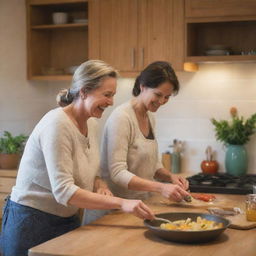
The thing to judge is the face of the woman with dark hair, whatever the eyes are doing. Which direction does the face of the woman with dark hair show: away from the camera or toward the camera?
toward the camera

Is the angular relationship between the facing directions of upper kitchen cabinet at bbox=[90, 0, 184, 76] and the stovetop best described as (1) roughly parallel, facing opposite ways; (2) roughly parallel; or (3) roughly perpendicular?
roughly parallel

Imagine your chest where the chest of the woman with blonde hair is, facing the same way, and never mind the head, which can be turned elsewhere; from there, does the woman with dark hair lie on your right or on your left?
on your left

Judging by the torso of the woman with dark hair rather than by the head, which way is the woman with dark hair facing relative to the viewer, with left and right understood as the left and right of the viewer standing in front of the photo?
facing the viewer and to the right of the viewer

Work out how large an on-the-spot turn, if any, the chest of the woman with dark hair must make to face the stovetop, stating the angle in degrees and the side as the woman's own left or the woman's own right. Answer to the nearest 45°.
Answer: approximately 90° to the woman's own left

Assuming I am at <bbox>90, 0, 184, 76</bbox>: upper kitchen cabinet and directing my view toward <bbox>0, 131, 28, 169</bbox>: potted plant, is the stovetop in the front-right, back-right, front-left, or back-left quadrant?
back-left

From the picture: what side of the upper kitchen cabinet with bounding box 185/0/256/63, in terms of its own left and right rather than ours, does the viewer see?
front

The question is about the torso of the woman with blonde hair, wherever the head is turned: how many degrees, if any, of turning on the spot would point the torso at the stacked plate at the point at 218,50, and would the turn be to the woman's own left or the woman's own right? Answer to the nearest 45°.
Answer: approximately 45° to the woman's own left

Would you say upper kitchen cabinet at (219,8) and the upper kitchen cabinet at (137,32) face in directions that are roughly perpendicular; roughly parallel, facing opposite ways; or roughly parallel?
roughly parallel

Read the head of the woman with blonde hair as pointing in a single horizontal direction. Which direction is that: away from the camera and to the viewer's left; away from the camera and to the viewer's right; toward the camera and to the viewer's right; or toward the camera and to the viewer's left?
toward the camera and to the viewer's right

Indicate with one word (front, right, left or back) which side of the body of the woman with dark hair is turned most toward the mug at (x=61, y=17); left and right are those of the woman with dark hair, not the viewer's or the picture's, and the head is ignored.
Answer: back

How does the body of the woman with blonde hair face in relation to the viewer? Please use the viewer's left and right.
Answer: facing to the right of the viewer

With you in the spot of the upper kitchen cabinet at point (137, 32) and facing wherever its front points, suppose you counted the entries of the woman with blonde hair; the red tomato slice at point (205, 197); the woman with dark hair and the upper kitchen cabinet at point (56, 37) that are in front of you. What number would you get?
3

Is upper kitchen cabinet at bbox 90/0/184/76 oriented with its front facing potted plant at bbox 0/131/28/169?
no

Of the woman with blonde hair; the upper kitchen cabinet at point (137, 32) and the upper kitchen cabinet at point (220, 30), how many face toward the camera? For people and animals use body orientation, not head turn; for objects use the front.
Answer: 2

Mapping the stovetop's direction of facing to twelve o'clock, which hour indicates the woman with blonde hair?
The woman with blonde hair is roughly at 1 o'clock from the stovetop.

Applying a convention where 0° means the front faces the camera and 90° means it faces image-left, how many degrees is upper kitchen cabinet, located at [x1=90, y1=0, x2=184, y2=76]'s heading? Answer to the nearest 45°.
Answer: approximately 0°

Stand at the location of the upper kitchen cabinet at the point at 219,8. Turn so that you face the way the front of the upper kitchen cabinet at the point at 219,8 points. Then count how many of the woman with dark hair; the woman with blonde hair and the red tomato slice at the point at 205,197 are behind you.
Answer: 0
